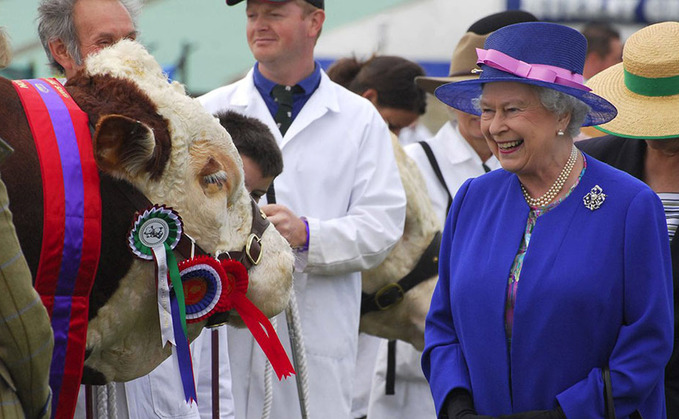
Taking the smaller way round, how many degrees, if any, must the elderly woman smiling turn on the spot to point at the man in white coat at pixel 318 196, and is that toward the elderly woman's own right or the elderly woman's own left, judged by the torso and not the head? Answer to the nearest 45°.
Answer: approximately 90° to the elderly woman's own right

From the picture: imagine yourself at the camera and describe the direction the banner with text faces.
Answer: facing the viewer

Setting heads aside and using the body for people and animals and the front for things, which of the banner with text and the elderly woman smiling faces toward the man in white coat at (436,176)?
the banner with text

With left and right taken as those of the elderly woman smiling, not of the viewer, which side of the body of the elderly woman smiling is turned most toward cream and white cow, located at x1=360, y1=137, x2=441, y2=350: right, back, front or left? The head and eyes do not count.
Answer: right

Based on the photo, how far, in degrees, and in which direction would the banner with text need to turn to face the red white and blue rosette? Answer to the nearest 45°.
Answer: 0° — it already faces it

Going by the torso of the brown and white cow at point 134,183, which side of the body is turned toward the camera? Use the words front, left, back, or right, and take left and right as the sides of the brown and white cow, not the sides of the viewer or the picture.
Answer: right

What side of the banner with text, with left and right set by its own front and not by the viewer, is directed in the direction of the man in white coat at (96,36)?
front

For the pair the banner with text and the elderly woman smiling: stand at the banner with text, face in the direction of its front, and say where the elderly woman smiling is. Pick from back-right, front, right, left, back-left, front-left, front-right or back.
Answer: front

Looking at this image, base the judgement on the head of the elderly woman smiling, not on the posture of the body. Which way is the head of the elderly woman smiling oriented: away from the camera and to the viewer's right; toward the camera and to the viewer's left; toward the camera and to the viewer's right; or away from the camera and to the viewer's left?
toward the camera and to the viewer's left

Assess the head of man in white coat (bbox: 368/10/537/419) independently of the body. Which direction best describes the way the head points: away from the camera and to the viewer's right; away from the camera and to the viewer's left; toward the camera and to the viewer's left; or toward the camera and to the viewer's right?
toward the camera and to the viewer's left

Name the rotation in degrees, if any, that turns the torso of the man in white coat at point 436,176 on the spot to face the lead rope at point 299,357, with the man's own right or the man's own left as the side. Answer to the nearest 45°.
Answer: approximately 45° to the man's own right

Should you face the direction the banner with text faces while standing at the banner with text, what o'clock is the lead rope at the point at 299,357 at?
The lead rope is roughly at 12 o'clock from the banner with text.

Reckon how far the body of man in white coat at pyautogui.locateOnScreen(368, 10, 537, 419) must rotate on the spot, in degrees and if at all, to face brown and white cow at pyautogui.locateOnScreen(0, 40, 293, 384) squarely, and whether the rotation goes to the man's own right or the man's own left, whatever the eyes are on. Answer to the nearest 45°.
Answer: approximately 45° to the man's own right
